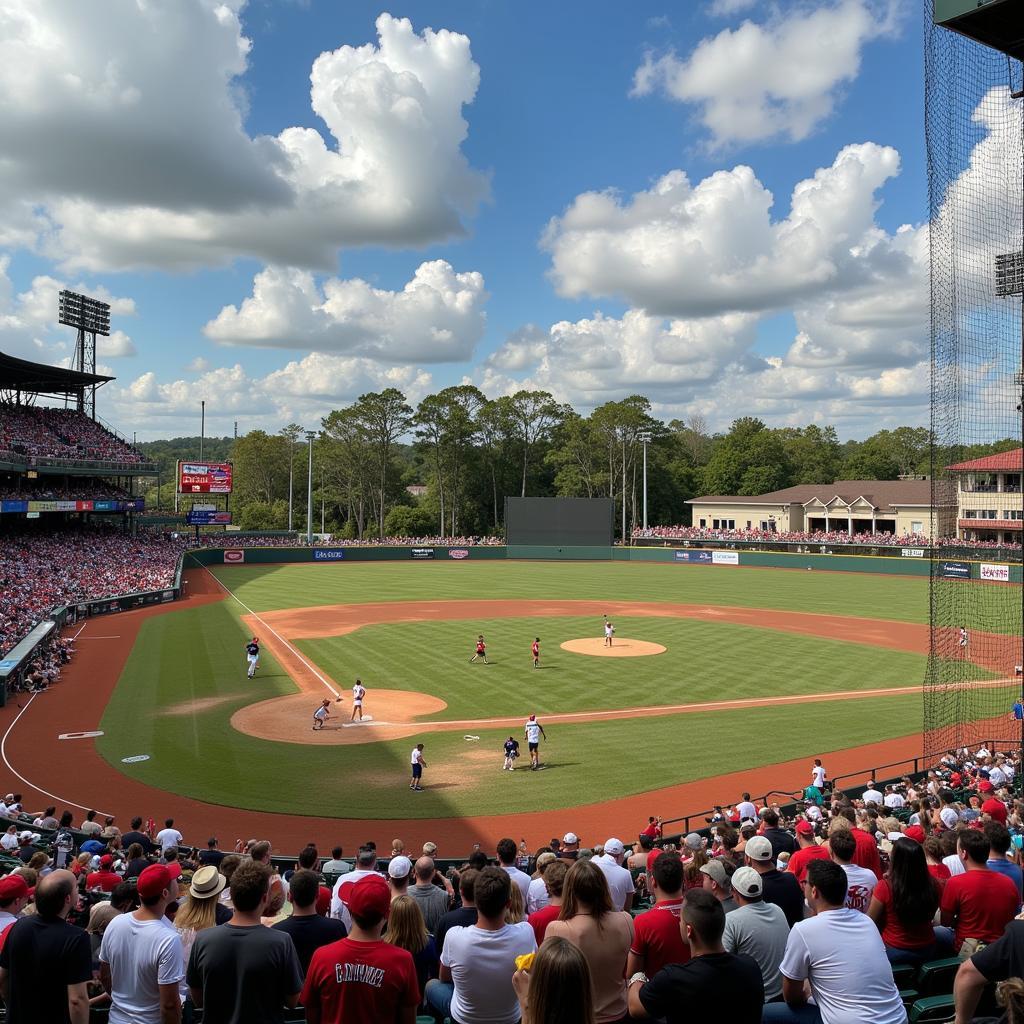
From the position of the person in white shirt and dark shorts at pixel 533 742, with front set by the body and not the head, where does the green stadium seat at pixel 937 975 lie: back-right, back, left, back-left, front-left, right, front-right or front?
back

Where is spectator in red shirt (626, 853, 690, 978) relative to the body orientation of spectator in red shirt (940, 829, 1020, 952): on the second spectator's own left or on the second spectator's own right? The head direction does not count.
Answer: on the second spectator's own left

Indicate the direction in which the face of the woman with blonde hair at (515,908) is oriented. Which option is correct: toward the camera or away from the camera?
away from the camera

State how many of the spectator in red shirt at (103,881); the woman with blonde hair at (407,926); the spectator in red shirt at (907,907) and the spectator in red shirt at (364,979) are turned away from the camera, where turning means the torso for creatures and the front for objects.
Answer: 4

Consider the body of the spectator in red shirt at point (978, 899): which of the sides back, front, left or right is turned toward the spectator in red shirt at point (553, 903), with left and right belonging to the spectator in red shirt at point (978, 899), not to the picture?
left

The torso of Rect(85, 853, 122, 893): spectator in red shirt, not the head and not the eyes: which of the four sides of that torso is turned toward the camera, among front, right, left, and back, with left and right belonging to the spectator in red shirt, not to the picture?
back

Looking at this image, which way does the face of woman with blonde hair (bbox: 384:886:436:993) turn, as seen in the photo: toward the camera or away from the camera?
away from the camera

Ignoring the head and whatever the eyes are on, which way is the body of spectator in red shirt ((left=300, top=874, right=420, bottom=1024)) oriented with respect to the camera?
away from the camera

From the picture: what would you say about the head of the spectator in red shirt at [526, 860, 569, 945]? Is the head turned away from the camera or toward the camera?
away from the camera

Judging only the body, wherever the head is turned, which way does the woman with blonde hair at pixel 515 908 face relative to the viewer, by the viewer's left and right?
facing away from the viewer

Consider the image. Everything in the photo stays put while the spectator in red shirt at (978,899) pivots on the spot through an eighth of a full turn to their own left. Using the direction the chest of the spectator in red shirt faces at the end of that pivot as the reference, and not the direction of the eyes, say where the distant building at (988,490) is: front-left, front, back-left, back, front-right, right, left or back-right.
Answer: right

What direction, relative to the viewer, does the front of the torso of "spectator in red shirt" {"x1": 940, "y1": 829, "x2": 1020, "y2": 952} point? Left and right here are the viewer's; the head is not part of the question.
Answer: facing away from the viewer and to the left of the viewer

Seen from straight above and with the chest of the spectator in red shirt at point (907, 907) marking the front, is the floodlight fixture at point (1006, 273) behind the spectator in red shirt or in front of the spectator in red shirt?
in front

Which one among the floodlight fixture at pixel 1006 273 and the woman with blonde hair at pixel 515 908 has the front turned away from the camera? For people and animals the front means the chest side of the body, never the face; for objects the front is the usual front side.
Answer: the woman with blonde hair

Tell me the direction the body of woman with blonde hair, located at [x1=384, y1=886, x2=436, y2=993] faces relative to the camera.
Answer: away from the camera

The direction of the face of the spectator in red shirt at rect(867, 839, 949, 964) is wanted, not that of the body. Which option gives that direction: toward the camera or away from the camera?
away from the camera

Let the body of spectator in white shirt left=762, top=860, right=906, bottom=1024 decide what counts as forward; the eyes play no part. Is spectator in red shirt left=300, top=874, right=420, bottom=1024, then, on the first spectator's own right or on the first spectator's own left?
on the first spectator's own left

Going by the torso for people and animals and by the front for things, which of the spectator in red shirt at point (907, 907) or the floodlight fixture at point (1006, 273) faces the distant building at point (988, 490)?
the spectator in red shirt

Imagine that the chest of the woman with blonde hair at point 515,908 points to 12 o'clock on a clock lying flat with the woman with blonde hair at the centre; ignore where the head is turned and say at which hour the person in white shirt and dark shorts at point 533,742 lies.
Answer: The person in white shirt and dark shorts is roughly at 12 o'clock from the woman with blonde hair.

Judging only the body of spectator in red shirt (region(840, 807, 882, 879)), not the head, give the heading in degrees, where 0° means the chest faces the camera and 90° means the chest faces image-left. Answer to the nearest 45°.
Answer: approximately 135°

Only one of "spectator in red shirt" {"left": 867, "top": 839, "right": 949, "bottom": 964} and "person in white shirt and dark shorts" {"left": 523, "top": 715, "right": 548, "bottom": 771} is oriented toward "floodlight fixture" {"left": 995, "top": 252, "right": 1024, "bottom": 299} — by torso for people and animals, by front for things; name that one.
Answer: the spectator in red shirt

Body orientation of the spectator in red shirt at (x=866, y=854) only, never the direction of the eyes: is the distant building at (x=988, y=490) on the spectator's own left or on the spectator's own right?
on the spectator's own right
